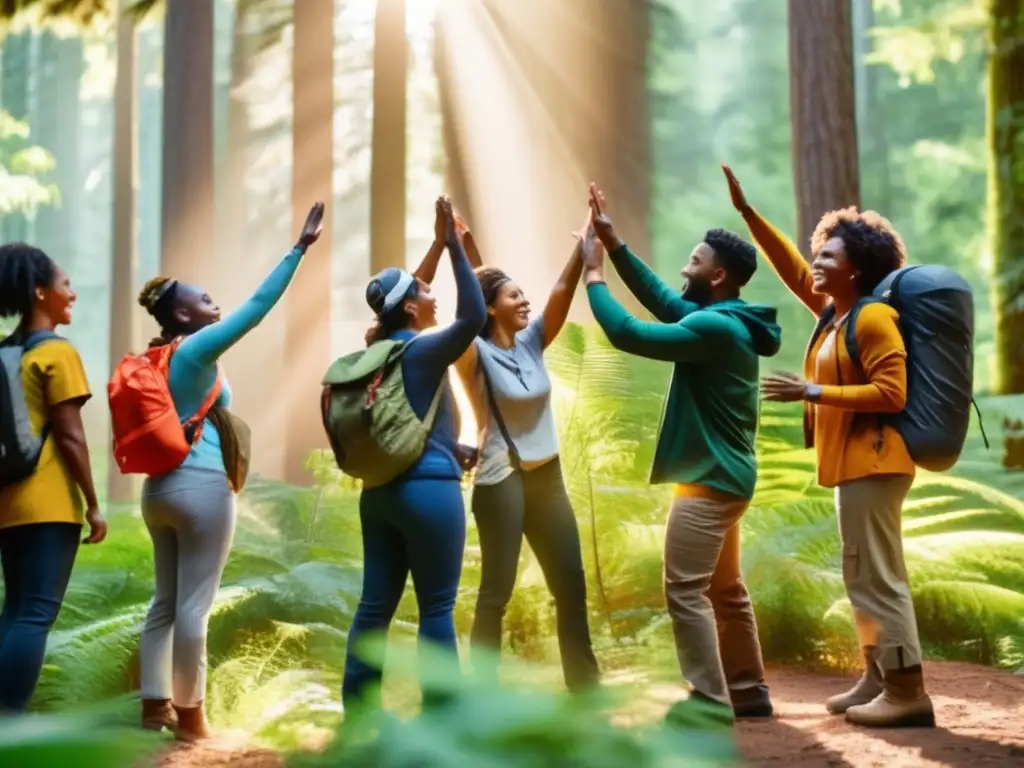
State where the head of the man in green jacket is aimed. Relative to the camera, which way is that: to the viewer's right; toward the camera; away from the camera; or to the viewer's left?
to the viewer's left

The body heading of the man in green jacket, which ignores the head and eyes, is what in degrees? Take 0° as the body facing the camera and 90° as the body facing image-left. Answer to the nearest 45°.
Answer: approximately 90°

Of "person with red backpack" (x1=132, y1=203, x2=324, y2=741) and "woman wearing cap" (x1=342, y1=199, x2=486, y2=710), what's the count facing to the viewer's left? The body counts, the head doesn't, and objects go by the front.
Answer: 0

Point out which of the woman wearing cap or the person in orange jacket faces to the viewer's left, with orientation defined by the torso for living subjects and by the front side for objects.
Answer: the person in orange jacket

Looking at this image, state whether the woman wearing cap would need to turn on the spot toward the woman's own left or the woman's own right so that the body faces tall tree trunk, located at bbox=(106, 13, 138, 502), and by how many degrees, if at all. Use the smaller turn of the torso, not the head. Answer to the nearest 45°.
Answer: approximately 45° to the woman's own left

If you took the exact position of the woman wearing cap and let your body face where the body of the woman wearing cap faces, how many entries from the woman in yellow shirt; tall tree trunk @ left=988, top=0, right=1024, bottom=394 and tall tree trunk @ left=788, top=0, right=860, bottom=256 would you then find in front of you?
2

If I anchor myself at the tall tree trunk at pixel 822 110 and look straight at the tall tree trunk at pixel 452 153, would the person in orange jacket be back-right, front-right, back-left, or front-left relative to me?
back-left

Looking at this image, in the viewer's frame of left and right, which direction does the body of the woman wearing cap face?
facing away from the viewer and to the right of the viewer

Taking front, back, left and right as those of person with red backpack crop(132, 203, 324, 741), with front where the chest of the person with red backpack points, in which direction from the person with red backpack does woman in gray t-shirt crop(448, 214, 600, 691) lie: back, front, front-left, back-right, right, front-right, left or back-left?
front-right

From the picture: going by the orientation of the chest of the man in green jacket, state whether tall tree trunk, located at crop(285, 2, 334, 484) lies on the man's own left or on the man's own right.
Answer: on the man's own right

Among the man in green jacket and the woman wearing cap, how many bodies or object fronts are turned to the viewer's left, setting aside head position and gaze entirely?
1

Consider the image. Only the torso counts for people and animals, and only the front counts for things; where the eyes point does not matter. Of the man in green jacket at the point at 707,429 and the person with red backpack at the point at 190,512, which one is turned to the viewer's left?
the man in green jacket
